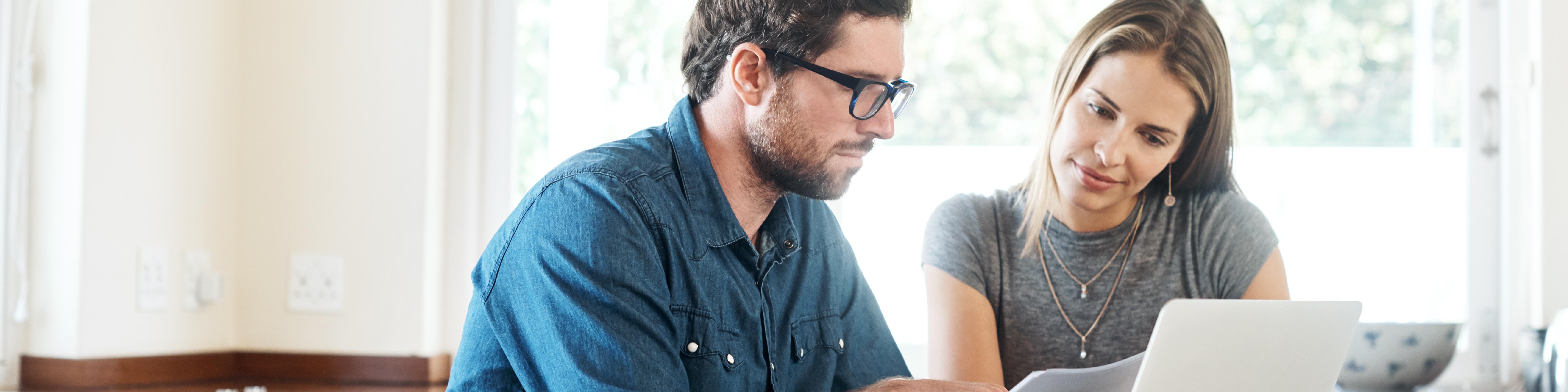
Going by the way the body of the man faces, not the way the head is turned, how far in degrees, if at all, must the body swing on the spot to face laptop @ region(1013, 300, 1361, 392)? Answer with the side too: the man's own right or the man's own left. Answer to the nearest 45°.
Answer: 0° — they already face it

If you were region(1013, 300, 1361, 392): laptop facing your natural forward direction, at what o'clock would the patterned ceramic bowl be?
The patterned ceramic bowl is roughly at 2 o'clock from the laptop.

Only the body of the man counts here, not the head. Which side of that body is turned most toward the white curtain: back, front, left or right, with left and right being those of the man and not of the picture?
back

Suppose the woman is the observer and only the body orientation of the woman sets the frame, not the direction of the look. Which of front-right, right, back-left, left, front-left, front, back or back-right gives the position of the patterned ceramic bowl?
back-left

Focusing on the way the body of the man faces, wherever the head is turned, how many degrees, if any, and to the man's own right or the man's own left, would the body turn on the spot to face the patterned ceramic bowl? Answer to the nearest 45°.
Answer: approximately 45° to the man's own left

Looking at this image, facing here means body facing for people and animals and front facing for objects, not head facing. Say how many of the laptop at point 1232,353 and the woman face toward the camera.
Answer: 1

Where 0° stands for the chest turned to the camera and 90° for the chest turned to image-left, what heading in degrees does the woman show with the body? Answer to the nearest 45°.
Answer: approximately 0°

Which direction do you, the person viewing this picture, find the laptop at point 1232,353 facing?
facing away from the viewer and to the left of the viewer

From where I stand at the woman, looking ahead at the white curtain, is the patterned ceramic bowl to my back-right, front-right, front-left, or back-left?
back-right

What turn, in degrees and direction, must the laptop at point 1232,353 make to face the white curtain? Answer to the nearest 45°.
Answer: approximately 45° to its left

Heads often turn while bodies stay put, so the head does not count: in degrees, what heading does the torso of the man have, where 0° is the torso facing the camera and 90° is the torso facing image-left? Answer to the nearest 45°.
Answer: approximately 315°

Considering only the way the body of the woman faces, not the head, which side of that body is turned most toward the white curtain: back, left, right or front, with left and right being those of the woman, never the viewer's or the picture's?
right
